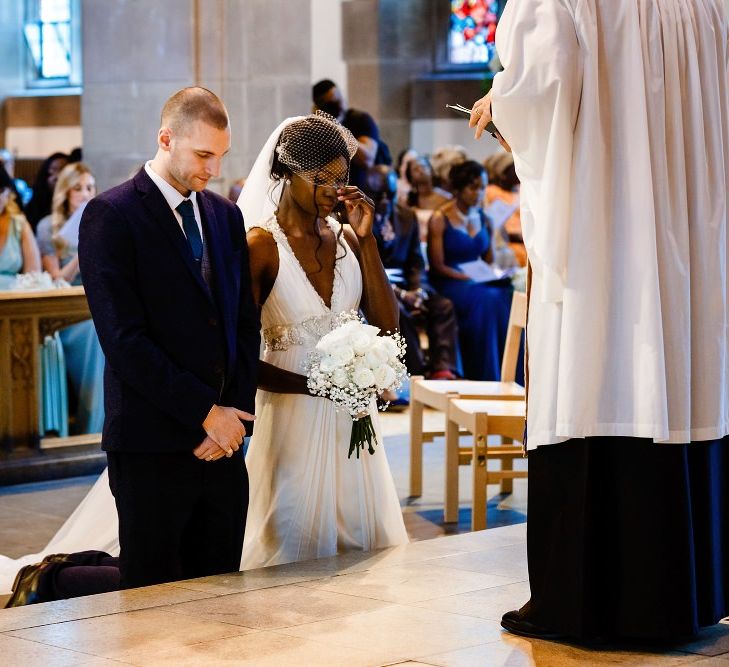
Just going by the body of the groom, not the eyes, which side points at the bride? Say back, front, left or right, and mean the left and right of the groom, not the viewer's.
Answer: left

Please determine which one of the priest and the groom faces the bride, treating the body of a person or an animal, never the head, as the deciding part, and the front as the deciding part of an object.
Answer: the priest

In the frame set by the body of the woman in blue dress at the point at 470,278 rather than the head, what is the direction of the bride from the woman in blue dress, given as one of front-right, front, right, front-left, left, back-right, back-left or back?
front-right

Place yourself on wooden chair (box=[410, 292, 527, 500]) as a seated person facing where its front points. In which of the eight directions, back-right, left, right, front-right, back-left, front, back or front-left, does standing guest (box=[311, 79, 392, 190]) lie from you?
right

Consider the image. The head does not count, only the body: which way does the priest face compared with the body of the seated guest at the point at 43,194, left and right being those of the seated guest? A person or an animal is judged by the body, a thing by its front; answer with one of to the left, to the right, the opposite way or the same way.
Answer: the opposite way

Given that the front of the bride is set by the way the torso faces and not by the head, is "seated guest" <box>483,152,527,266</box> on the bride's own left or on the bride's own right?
on the bride's own left

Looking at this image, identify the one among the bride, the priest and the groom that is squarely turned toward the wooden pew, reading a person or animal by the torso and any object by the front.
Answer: the priest

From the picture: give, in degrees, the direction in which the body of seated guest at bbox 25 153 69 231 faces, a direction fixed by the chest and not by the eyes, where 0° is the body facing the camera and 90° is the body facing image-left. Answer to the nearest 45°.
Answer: approximately 315°

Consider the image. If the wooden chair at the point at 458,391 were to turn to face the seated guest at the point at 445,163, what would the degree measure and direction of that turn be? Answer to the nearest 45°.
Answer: approximately 90° to its right

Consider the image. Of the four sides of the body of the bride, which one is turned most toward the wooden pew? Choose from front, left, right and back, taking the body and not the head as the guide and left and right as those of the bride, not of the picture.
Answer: back

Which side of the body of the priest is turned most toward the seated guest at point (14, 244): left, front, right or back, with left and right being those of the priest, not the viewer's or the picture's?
front

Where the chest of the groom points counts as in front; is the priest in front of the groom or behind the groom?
in front

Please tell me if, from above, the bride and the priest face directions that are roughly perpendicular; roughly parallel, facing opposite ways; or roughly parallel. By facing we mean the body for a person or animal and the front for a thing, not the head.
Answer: roughly parallel, facing opposite ways

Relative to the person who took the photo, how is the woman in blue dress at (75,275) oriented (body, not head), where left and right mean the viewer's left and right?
facing the viewer and to the right of the viewer

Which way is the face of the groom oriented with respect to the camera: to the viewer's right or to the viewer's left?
to the viewer's right

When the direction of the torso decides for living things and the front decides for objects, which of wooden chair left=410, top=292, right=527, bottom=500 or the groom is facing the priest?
the groom
